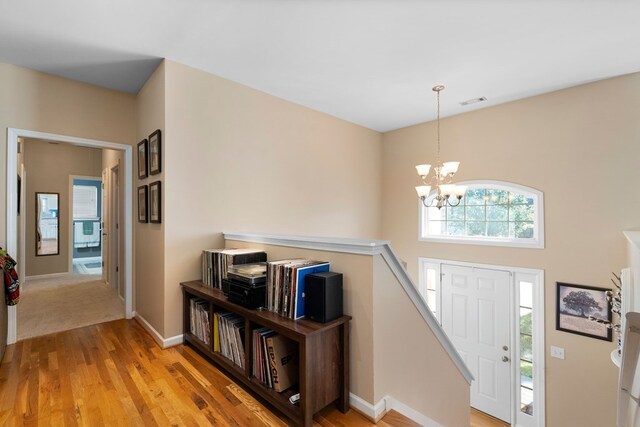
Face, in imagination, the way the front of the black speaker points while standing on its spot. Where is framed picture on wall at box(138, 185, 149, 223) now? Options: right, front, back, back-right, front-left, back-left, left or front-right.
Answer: right

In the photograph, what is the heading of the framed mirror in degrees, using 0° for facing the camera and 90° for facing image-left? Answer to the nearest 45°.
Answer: approximately 0°

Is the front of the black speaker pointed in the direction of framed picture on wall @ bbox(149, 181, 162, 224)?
no

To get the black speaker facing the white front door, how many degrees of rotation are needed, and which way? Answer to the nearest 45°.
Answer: approximately 180°

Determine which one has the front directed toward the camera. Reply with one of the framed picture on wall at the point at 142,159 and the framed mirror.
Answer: the framed mirror

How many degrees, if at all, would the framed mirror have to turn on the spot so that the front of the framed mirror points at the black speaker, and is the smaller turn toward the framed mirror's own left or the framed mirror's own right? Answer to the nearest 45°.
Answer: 0° — it already faces it

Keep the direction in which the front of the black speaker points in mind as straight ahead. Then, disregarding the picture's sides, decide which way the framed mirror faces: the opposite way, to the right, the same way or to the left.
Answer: to the left

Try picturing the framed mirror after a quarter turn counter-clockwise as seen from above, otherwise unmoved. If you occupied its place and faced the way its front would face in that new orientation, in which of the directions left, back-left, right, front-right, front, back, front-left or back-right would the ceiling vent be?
front-right

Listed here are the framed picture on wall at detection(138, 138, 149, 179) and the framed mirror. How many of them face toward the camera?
1

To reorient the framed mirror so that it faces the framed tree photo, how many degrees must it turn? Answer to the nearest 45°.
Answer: approximately 45° to its left
